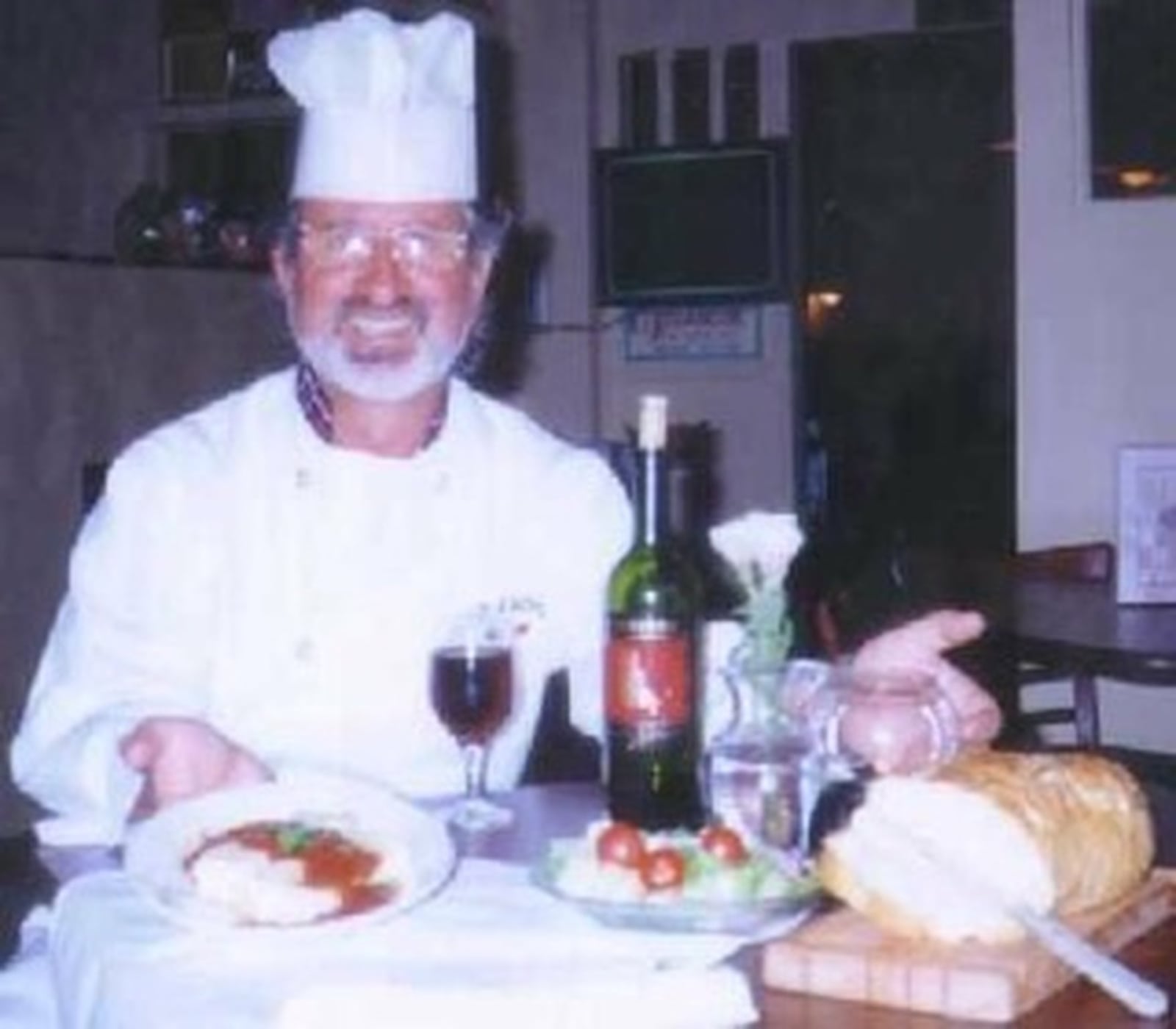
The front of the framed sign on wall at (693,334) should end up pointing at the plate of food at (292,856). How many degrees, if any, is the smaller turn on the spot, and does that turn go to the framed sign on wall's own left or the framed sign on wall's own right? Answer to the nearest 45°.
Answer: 0° — it already faces it

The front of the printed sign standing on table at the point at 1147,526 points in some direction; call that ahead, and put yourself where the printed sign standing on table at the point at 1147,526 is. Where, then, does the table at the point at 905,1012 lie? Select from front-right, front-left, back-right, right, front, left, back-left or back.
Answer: front

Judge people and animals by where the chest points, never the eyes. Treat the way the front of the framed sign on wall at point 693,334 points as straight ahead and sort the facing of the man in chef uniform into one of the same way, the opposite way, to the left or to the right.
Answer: the same way

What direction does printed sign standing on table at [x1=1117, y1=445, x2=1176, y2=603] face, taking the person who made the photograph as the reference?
facing the viewer

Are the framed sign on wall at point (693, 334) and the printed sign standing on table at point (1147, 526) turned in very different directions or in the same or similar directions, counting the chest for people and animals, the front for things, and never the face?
same or similar directions

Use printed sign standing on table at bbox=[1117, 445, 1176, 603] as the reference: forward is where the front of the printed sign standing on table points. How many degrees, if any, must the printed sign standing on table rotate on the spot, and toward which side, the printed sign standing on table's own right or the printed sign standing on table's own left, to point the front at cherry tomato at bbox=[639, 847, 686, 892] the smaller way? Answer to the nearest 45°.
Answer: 0° — it already faces it

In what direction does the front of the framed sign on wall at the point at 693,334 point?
toward the camera

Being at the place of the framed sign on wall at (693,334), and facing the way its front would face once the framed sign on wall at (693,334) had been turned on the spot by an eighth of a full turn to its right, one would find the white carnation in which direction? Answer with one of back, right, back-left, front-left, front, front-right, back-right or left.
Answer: front-left

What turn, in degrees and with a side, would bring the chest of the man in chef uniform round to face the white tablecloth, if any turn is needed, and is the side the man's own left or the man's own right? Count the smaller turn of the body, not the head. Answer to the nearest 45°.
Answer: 0° — they already face it

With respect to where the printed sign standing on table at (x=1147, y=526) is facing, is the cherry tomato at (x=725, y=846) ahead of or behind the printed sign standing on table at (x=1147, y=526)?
ahead

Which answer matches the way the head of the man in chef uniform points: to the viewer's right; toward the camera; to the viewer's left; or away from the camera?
toward the camera

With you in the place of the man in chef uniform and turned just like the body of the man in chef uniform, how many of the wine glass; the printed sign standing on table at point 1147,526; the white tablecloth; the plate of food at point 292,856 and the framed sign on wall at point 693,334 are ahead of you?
3

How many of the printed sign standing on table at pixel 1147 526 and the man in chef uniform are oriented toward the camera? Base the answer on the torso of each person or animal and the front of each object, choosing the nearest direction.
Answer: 2

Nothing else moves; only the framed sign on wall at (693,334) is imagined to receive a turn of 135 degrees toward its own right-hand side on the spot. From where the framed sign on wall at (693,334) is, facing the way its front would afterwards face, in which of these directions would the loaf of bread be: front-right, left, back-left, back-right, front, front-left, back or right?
back-left
